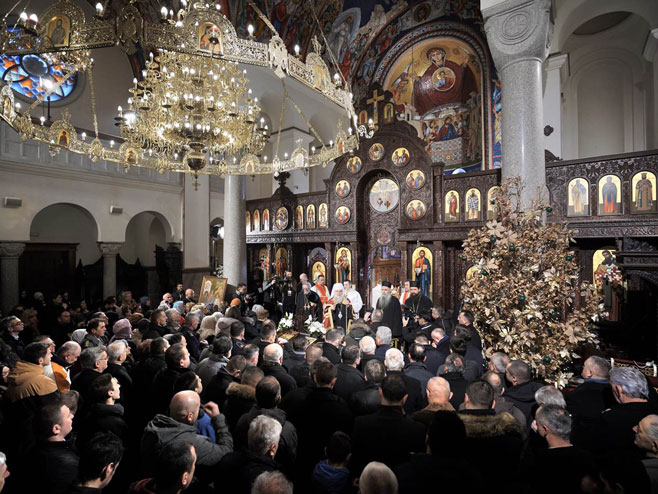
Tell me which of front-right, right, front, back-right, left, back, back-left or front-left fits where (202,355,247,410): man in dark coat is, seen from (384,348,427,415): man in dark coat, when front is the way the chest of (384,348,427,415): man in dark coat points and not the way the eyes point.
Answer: left

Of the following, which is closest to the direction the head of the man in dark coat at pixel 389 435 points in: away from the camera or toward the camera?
away from the camera

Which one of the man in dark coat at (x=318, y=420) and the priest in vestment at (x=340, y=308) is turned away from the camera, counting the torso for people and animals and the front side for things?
the man in dark coat

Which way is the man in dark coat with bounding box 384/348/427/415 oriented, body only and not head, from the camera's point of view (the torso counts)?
away from the camera

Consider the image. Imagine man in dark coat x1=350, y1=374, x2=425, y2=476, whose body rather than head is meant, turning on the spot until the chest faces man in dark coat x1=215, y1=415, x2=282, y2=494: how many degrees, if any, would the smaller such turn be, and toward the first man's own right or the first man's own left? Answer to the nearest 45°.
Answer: approximately 135° to the first man's own left

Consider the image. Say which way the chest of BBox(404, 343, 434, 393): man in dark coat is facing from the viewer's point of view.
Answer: away from the camera

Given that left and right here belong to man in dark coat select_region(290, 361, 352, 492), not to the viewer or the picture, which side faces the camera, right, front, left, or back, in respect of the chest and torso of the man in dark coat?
back

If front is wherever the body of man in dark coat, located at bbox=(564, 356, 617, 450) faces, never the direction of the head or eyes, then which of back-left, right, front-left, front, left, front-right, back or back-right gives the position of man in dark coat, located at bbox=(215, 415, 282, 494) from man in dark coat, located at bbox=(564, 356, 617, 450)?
left

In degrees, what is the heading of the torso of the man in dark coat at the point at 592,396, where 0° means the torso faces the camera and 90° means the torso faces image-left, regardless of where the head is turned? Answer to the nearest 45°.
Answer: approximately 135°

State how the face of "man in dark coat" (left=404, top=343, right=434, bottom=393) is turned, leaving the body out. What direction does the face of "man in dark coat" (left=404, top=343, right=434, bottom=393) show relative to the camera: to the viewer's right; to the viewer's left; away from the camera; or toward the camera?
away from the camera

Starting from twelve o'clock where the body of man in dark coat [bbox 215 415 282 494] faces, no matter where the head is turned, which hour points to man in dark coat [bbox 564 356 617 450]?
man in dark coat [bbox 564 356 617 450] is roughly at 1 o'clock from man in dark coat [bbox 215 415 282 494].

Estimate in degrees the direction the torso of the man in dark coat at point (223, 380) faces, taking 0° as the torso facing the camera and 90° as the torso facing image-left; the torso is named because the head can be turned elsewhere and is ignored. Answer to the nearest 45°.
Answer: approximately 225°

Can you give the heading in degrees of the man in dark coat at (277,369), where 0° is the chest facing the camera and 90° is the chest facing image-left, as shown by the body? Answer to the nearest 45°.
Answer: approximately 180°

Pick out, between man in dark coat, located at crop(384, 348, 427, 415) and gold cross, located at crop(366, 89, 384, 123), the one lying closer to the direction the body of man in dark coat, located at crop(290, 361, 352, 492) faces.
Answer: the gold cross

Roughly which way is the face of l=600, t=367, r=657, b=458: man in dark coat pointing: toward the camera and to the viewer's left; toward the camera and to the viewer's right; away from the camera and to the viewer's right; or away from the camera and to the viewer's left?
away from the camera and to the viewer's left

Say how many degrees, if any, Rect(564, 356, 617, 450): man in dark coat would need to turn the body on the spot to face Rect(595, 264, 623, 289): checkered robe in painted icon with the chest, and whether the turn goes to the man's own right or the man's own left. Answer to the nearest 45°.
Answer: approximately 45° to the man's own right
